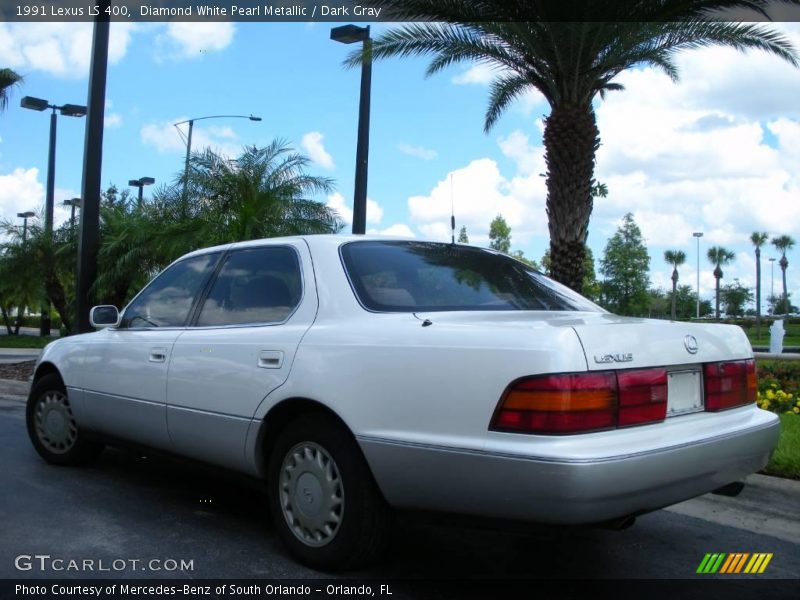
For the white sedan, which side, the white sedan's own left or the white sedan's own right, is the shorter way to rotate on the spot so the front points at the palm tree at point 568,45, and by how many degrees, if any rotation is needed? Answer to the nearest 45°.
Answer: approximately 45° to the white sedan's own right

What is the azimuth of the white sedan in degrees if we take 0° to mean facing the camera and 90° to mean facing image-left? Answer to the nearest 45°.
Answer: approximately 135°

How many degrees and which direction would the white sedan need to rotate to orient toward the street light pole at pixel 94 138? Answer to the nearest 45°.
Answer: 0° — it already faces it

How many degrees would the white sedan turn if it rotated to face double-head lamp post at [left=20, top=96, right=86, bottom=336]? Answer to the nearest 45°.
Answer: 0° — it already faces it

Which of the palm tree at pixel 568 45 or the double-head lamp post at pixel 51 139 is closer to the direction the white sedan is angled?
the double-head lamp post

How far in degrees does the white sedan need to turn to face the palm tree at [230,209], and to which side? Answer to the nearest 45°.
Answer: approximately 45° to its right

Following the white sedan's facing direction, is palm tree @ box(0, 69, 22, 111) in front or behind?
in front

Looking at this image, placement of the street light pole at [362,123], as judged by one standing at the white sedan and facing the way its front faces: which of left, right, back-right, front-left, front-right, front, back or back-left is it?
front-right
